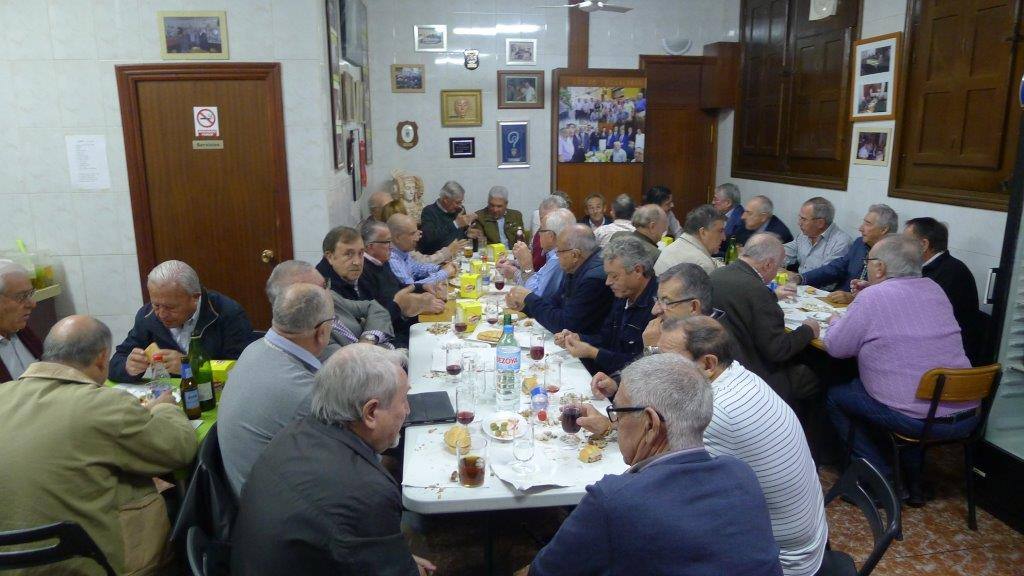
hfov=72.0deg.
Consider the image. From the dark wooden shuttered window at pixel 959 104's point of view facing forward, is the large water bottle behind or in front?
in front

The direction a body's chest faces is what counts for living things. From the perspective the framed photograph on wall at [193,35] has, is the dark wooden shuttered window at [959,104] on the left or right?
on its left

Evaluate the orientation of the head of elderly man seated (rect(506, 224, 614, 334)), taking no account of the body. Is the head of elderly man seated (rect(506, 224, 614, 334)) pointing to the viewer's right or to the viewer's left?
to the viewer's left

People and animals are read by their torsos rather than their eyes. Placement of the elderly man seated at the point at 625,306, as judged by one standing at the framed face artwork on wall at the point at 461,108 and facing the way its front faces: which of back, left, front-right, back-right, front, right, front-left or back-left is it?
front

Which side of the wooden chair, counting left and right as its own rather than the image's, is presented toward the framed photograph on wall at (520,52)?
front

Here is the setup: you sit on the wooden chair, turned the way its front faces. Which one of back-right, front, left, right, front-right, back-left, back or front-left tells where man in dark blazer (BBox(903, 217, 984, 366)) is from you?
front-right

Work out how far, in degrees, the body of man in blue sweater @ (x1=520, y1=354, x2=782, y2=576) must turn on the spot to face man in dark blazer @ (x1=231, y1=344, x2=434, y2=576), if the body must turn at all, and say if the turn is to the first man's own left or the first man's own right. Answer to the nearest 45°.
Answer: approximately 45° to the first man's own left

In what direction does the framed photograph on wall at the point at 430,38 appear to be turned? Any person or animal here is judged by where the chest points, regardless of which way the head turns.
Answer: toward the camera

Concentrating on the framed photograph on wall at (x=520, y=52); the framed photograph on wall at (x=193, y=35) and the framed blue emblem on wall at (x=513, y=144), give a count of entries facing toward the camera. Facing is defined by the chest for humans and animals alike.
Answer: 3

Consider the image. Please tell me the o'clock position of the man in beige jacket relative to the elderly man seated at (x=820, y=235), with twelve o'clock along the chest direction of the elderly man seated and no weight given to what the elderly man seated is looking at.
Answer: The man in beige jacket is roughly at 11 o'clock from the elderly man seated.

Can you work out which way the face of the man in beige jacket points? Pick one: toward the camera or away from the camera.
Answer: away from the camera

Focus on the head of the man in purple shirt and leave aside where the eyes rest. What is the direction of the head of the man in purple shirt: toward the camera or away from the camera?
away from the camera

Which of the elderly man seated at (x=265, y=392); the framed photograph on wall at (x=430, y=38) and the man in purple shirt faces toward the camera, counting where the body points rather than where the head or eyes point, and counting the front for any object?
the framed photograph on wall

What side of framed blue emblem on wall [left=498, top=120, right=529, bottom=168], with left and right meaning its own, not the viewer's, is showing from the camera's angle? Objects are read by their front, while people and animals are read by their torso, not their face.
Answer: front

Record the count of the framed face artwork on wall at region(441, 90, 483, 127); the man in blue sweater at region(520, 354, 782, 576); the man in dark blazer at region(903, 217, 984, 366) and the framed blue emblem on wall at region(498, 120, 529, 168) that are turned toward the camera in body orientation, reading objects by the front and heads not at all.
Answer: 2

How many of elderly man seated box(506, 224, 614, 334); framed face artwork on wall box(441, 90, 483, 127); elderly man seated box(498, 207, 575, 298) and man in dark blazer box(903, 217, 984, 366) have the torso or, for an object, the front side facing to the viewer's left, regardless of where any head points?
3

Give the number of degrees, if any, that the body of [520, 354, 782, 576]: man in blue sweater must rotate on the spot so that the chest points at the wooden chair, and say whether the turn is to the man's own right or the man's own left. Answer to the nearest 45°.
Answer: approximately 90° to the man's own right

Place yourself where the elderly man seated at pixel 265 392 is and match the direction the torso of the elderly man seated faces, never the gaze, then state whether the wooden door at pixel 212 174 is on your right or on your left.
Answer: on your left

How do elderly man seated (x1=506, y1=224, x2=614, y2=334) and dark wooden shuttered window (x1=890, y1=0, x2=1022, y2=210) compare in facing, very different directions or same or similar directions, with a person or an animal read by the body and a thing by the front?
same or similar directions

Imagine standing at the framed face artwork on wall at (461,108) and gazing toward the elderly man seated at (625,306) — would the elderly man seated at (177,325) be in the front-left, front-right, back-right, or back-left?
front-right

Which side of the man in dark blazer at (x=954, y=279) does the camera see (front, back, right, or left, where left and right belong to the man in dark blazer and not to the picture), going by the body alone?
left

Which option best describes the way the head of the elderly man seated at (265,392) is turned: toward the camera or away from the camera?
away from the camera
